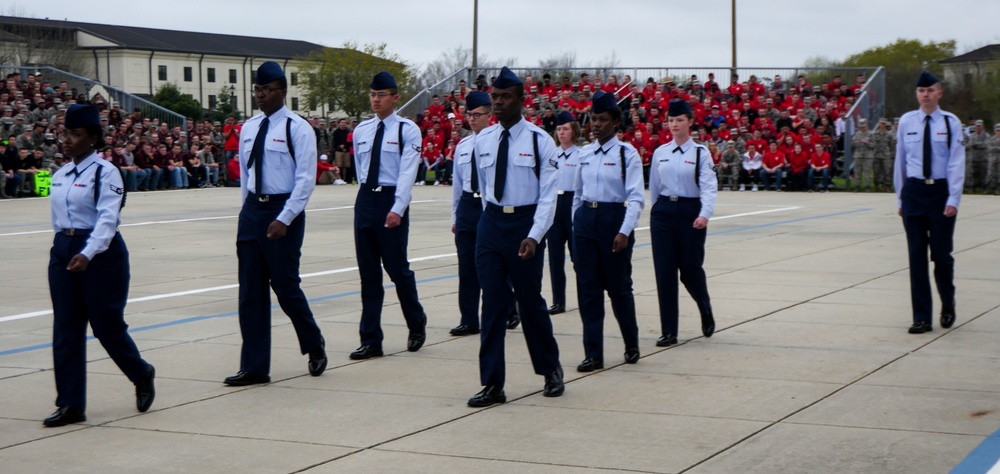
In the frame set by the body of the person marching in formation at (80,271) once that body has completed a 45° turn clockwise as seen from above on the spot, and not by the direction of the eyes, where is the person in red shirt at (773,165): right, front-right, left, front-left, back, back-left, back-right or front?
back-right

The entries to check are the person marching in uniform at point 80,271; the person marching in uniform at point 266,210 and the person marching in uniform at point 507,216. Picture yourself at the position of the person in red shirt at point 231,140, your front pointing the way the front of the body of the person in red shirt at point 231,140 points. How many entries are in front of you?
3

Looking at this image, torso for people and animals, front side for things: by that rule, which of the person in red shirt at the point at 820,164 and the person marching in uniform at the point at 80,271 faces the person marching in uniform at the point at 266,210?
the person in red shirt

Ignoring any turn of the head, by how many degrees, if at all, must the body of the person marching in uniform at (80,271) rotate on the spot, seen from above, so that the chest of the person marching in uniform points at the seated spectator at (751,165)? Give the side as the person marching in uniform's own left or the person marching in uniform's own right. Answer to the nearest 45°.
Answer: approximately 180°

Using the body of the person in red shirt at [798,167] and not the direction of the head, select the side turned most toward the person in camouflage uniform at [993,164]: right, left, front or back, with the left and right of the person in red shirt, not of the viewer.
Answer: left

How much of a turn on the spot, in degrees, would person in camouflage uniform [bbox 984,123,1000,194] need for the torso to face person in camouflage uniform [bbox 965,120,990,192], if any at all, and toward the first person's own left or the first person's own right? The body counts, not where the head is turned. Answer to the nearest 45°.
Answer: approximately 135° to the first person's own right

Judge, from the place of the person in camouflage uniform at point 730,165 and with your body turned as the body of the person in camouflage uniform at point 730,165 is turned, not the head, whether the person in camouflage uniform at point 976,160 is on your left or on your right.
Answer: on your left

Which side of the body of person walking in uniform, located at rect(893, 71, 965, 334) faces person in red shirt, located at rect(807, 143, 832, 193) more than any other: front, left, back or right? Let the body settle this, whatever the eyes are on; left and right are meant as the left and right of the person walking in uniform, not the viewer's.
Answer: back

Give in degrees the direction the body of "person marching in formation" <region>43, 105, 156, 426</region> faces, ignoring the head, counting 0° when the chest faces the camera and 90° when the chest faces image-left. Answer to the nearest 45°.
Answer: approximately 45°

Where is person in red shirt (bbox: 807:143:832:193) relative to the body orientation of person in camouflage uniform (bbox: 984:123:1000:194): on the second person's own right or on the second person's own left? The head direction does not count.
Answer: on the second person's own right

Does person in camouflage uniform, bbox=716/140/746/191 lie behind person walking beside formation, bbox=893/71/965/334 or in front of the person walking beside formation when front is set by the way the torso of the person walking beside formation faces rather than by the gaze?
behind
